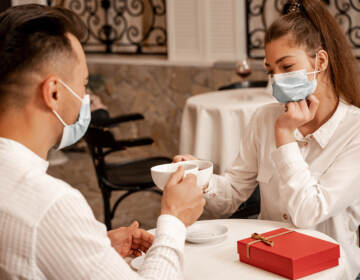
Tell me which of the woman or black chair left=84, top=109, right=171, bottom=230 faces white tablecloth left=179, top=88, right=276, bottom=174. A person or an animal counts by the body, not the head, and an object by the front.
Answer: the black chair

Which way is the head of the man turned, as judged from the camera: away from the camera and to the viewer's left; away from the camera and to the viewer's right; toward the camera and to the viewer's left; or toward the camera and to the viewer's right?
away from the camera and to the viewer's right

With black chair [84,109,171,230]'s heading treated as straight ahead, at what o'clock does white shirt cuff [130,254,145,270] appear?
The white shirt cuff is roughly at 3 o'clock from the black chair.

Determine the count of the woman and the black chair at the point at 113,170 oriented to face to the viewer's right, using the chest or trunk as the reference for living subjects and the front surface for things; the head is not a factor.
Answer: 1

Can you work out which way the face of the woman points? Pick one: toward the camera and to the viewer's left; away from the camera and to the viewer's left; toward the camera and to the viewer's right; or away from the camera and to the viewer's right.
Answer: toward the camera and to the viewer's left

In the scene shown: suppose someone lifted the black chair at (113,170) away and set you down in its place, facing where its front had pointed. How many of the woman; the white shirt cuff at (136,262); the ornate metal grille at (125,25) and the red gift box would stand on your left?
1

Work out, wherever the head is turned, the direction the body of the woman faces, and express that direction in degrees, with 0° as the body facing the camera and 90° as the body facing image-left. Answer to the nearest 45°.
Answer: approximately 45°

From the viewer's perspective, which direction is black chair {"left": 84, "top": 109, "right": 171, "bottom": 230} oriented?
to the viewer's right

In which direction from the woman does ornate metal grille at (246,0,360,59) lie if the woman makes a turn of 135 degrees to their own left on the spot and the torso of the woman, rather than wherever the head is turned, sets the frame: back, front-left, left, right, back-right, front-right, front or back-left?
left

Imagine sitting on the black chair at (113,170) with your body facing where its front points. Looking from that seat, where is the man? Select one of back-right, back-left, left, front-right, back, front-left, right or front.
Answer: right

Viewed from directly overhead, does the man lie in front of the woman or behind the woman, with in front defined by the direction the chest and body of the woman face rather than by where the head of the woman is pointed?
in front

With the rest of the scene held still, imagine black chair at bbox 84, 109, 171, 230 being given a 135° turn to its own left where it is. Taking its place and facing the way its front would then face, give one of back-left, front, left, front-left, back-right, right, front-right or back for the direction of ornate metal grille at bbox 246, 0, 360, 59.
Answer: right

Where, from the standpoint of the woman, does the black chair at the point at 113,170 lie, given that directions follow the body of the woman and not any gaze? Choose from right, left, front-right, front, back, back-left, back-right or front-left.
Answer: right

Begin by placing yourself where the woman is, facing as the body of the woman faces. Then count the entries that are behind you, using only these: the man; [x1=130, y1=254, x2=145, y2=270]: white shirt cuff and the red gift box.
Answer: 0

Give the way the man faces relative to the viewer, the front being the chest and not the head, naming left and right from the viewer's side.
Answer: facing away from the viewer and to the right of the viewer
